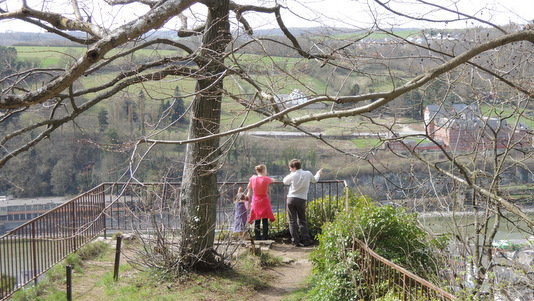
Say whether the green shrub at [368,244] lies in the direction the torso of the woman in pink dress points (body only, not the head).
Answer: no

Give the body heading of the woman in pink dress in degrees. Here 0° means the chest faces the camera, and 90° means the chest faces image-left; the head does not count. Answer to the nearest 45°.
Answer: approximately 180°

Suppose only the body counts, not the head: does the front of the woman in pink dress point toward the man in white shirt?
no

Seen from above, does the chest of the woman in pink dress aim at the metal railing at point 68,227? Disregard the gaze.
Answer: no
